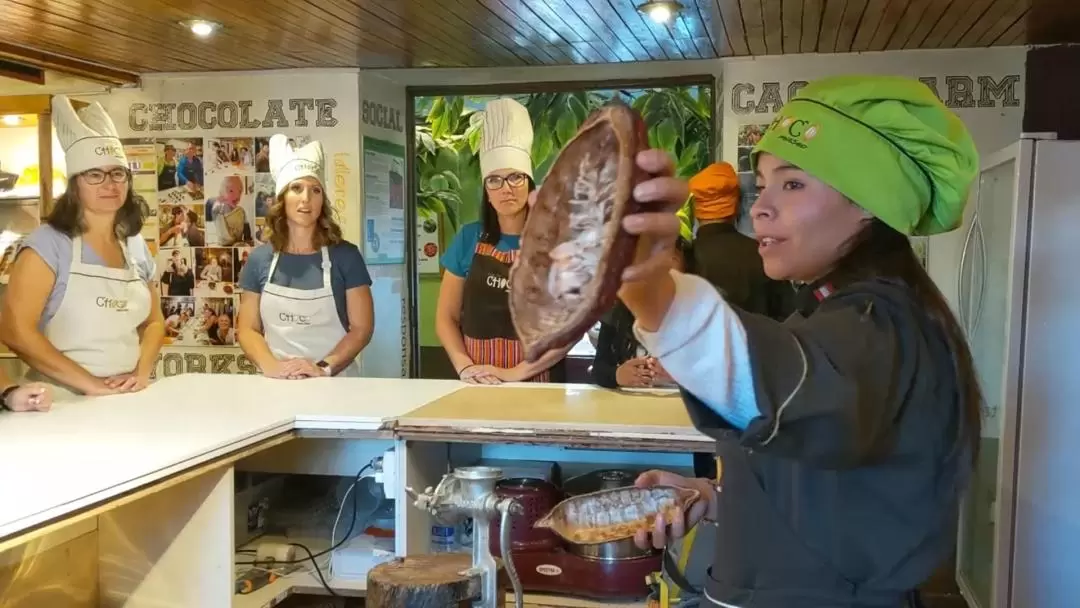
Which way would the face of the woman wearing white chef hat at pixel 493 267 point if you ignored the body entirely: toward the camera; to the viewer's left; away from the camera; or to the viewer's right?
toward the camera

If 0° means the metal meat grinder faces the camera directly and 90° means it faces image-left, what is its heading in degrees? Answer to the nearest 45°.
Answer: approximately 90°

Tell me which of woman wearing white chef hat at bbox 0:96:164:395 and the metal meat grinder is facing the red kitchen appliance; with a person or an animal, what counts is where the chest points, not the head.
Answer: the woman wearing white chef hat

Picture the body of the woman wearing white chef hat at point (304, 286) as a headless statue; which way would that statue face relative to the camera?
toward the camera

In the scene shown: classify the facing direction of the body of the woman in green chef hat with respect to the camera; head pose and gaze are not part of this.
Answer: to the viewer's left

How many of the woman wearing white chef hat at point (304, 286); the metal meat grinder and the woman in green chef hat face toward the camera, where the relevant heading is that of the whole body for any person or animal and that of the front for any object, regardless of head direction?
1

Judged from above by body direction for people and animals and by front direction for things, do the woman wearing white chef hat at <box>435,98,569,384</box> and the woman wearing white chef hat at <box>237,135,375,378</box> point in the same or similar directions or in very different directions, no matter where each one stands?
same or similar directions

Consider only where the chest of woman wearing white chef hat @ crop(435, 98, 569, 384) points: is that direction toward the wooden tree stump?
yes

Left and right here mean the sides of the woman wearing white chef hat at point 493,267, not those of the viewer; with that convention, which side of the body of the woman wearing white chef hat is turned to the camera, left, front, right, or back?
front

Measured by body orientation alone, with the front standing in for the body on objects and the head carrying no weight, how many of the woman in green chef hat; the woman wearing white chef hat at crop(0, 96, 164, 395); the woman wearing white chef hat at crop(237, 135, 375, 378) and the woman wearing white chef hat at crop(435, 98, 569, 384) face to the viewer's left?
1

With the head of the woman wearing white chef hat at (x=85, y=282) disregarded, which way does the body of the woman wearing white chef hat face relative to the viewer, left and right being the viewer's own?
facing the viewer and to the right of the viewer

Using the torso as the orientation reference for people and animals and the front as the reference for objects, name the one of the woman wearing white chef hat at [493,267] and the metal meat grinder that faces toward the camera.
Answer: the woman wearing white chef hat

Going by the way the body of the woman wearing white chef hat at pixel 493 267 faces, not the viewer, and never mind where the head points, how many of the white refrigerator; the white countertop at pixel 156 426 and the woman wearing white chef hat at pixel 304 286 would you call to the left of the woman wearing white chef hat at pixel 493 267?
1

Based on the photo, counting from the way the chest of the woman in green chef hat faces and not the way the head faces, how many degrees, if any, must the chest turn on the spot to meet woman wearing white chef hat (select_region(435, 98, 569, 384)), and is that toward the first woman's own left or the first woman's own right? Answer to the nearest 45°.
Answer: approximately 45° to the first woman's own right
